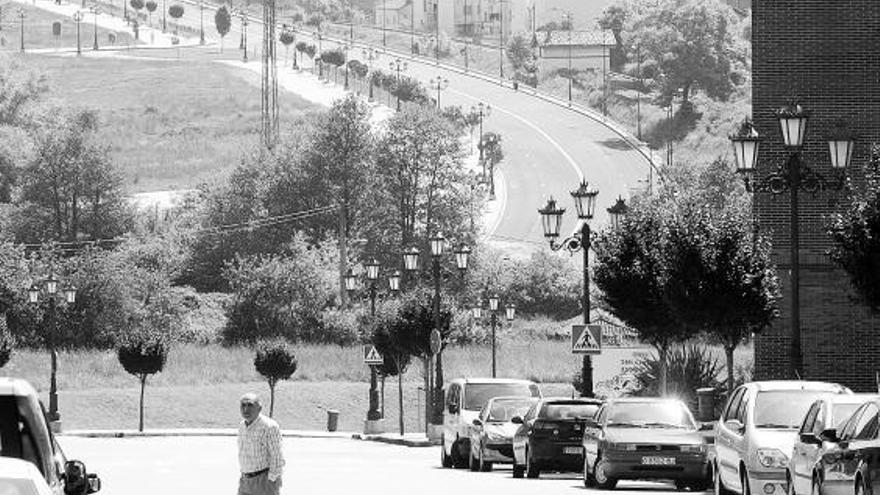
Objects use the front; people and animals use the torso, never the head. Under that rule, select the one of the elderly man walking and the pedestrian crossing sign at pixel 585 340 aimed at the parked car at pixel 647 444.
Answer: the pedestrian crossing sign

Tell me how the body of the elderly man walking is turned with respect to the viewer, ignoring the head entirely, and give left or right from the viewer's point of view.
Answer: facing the viewer and to the left of the viewer

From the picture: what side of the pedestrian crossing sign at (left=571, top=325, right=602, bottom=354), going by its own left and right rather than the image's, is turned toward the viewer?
front

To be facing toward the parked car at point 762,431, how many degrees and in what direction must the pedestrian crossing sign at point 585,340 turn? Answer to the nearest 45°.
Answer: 0° — it already faces it

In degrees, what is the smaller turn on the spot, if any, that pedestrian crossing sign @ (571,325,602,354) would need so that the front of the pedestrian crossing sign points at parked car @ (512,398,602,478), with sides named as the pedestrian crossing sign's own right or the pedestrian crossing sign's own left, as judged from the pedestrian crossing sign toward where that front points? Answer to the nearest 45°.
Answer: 0° — it already faces it

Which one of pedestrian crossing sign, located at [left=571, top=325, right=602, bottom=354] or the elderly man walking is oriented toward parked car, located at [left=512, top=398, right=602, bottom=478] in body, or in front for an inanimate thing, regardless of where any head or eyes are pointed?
the pedestrian crossing sign
